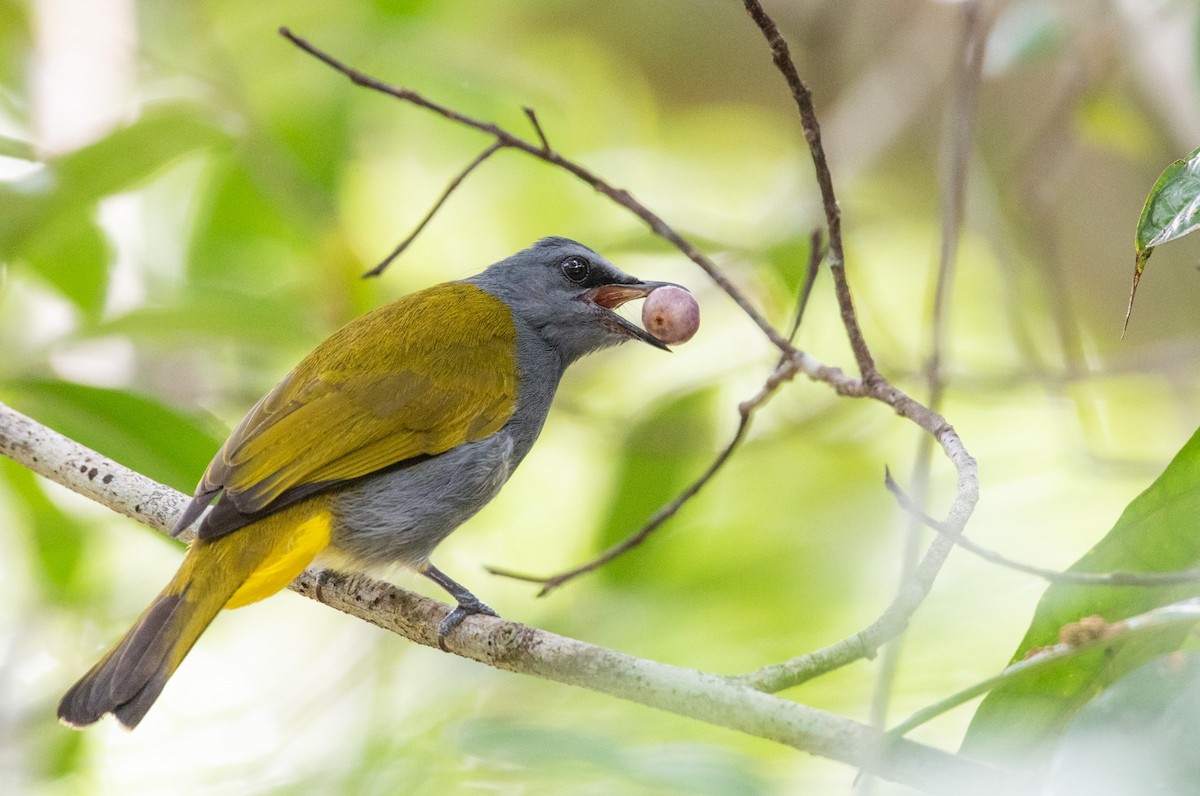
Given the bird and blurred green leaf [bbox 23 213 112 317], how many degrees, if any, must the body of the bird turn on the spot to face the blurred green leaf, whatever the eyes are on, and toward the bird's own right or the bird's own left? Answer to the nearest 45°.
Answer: approximately 135° to the bird's own left

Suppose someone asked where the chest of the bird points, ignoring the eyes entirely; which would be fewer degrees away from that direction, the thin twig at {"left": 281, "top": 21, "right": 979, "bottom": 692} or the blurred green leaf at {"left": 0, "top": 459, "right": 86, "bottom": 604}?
the thin twig

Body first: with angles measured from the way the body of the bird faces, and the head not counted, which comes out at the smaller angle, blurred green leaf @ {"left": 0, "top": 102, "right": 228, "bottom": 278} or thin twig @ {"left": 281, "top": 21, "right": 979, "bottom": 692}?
the thin twig

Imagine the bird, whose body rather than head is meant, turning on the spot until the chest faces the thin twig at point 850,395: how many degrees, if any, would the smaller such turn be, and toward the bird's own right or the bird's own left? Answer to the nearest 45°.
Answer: approximately 45° to the bird's own right

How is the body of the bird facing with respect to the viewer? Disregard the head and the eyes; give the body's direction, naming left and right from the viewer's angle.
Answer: facing to the right of the viewer

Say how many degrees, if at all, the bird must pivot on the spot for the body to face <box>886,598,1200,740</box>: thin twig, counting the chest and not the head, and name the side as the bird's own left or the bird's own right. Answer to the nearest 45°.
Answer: approximately 45° to the bird's own right
